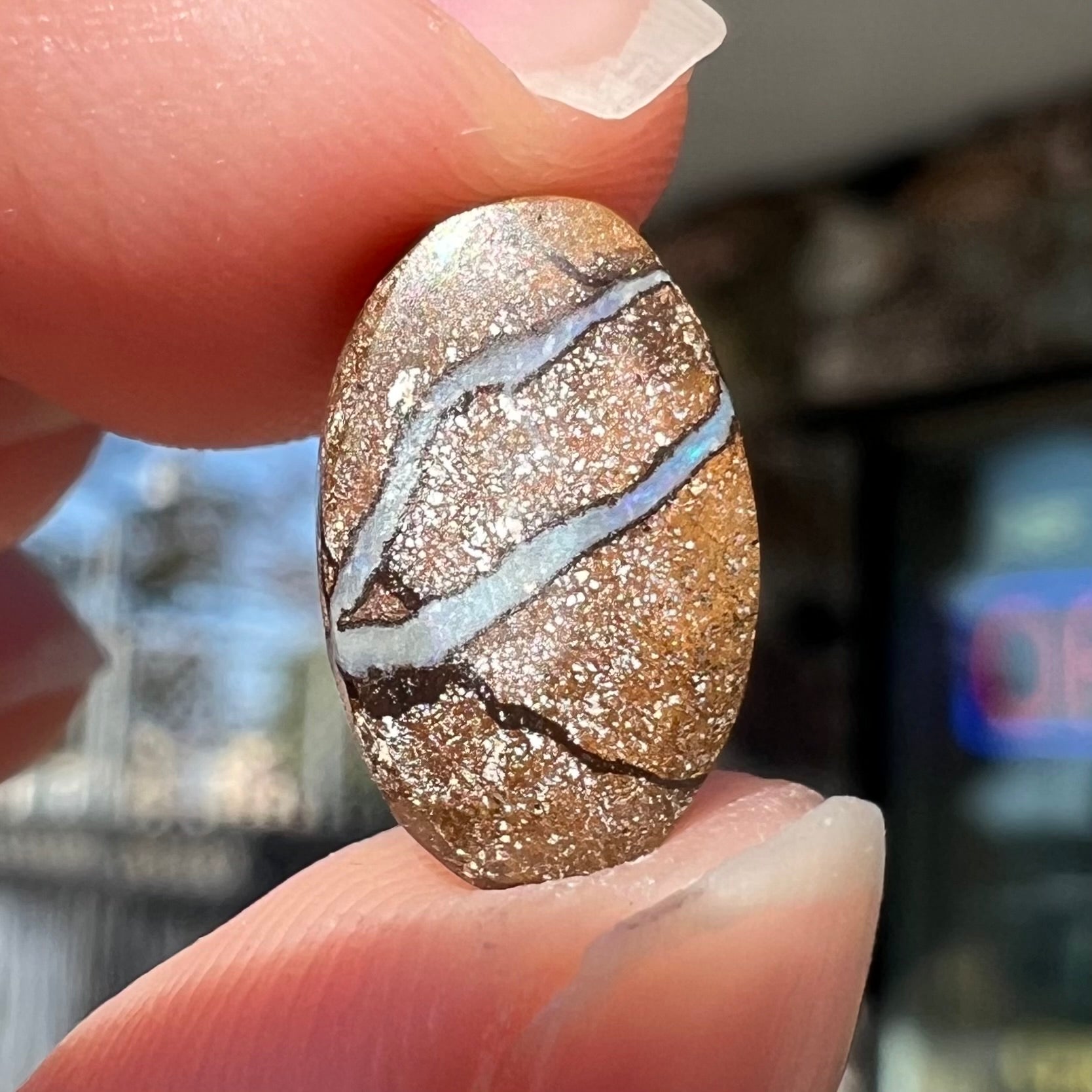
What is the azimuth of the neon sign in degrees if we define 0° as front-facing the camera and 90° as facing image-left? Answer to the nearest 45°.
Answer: approximately 0°
